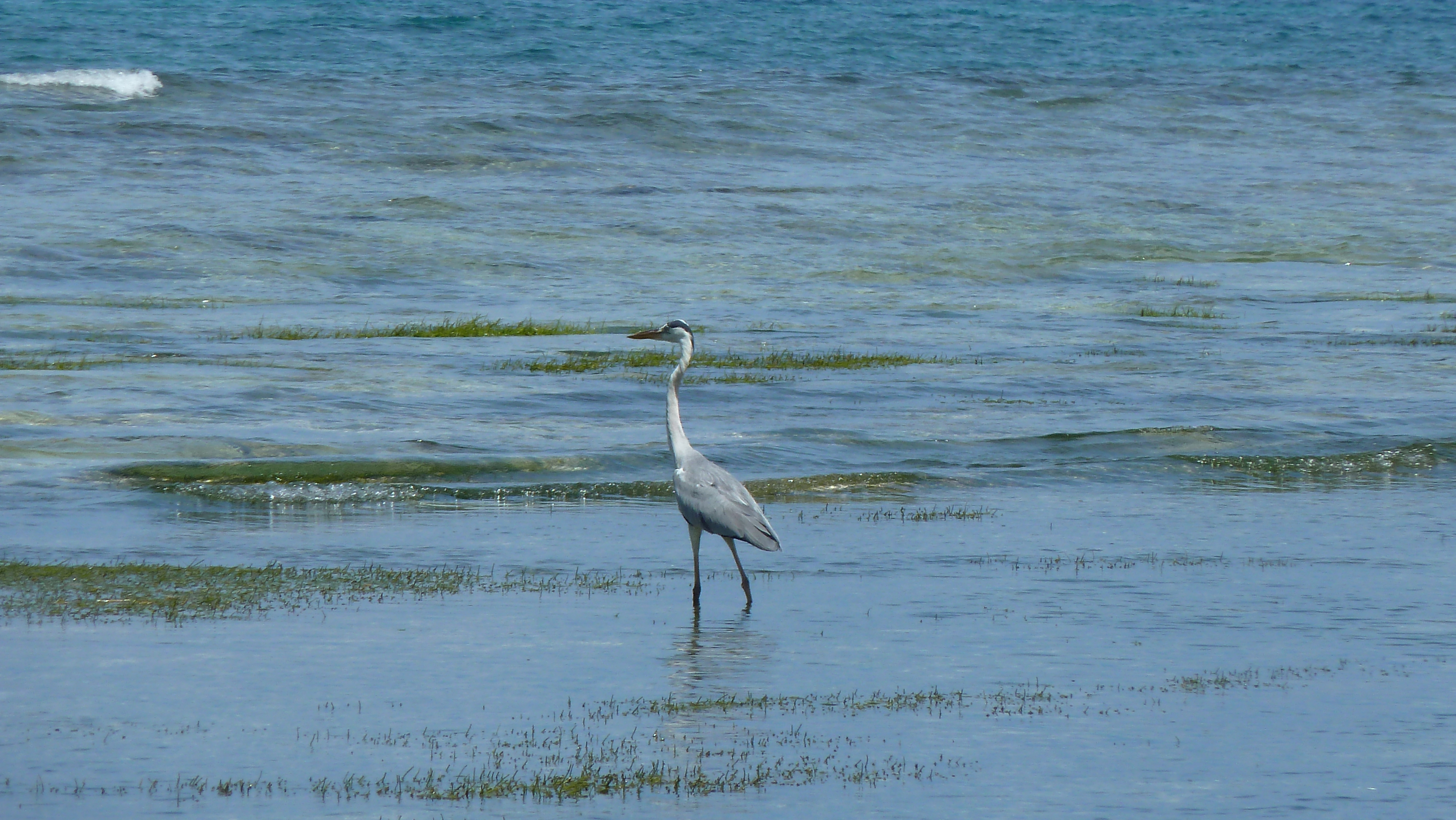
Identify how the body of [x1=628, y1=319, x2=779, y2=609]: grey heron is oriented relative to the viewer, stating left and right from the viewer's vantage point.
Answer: facing to the left of the viewer
